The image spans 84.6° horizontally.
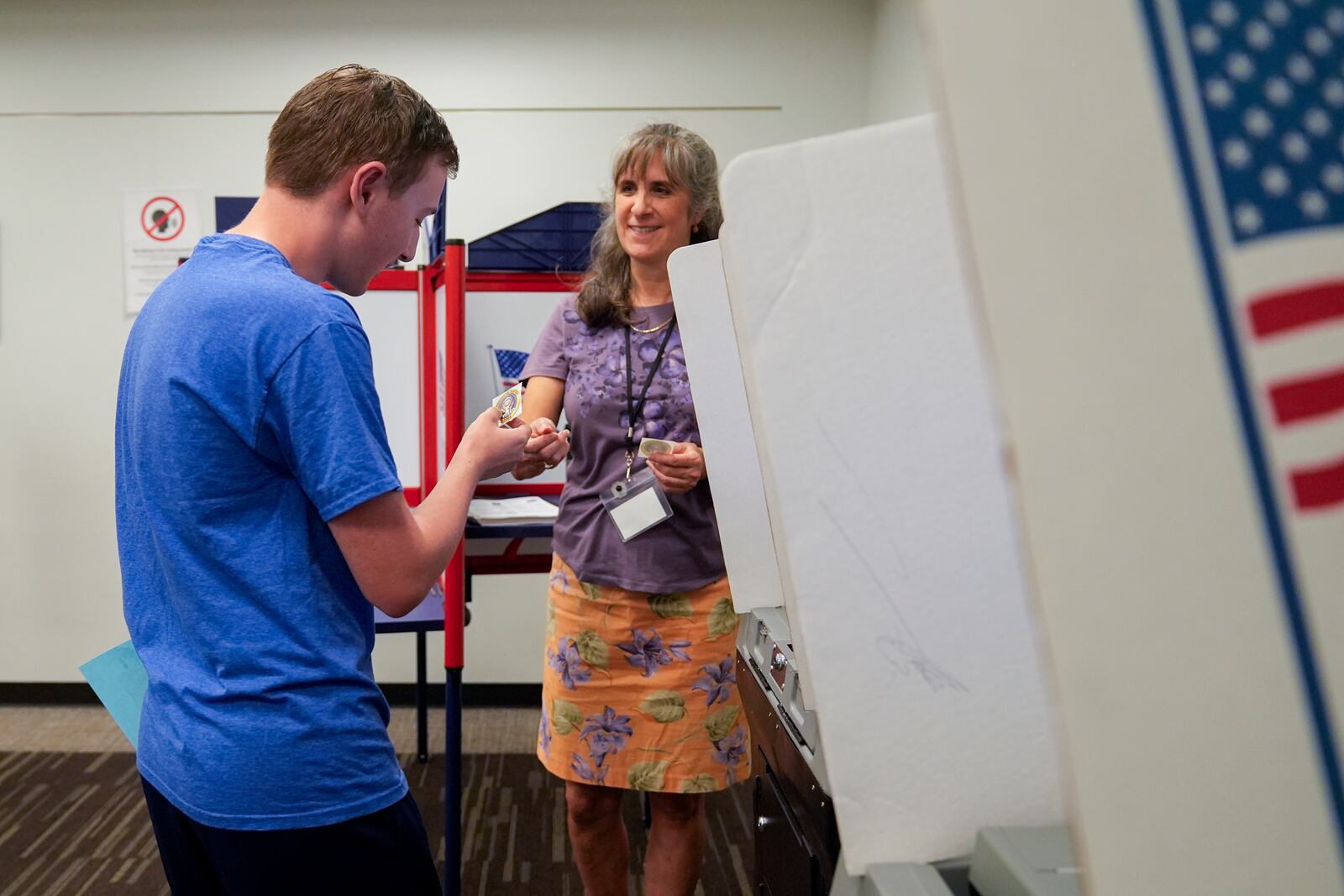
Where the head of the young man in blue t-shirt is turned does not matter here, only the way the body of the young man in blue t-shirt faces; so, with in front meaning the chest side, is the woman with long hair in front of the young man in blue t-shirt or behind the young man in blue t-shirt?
in front

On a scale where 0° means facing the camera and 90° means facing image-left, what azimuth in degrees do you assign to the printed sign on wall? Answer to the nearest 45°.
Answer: approximately 0°

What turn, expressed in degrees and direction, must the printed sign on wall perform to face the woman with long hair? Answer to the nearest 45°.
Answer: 0° — it already faces them

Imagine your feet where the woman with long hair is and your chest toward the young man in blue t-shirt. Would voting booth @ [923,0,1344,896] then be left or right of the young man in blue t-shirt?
left

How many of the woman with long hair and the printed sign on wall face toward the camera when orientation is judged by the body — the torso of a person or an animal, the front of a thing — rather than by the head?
2

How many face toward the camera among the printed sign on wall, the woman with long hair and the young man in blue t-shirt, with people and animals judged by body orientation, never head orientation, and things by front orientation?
2

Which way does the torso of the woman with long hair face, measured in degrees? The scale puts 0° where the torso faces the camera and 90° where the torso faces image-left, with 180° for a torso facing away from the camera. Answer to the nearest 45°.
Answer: approximately 0°

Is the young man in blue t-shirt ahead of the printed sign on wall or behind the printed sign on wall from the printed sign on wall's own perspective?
ahead
